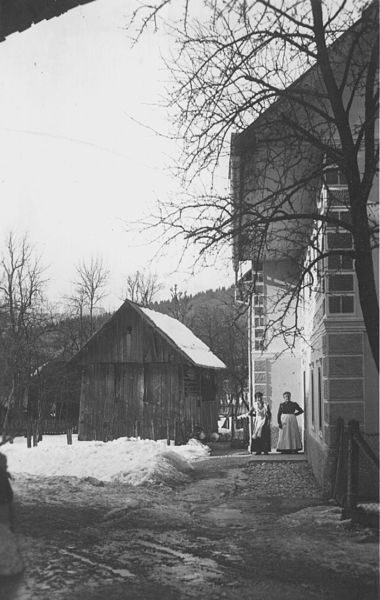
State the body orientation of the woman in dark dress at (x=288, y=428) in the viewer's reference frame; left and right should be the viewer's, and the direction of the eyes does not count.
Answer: facing the viewer

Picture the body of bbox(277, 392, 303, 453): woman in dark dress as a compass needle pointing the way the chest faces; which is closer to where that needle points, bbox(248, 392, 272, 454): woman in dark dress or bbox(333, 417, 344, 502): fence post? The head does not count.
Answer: the fence post

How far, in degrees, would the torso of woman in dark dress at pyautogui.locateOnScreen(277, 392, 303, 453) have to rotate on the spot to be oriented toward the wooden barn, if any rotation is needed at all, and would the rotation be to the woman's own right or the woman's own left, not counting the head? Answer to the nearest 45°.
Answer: approximately 135° to the woman's own right

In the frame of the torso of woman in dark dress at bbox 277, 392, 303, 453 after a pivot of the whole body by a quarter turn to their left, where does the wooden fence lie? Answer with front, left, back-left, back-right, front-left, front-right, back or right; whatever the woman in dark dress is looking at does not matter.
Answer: right

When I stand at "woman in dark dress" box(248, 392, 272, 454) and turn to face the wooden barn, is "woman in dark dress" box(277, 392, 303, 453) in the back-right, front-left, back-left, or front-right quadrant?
back-right

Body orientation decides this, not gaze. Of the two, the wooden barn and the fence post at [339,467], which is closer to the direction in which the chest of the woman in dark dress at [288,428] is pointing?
the fence post

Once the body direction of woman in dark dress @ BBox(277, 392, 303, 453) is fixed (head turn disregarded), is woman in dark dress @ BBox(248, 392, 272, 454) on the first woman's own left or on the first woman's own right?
on the first woman's own right

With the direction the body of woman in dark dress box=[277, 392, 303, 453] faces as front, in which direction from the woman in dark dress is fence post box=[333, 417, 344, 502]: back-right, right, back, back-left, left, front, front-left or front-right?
front

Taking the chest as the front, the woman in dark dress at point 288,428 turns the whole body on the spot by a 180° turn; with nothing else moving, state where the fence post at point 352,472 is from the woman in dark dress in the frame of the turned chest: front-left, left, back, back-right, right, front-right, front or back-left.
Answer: back
